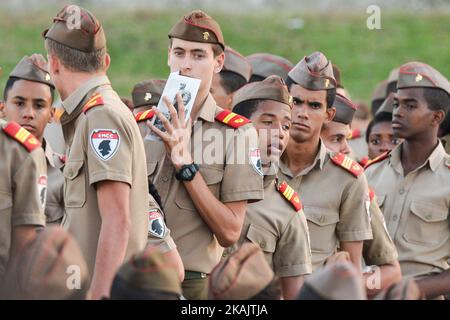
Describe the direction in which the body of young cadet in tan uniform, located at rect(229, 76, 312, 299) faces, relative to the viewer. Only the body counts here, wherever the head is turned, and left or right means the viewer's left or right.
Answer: facing the viewer and to the left of the viewer

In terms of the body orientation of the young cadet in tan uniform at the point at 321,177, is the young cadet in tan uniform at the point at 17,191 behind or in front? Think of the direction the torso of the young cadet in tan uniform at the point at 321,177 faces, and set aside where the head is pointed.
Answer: in front

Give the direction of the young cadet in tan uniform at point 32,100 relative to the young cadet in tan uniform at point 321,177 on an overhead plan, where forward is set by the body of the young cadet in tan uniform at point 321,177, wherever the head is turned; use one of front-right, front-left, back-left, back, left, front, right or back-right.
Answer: front-right

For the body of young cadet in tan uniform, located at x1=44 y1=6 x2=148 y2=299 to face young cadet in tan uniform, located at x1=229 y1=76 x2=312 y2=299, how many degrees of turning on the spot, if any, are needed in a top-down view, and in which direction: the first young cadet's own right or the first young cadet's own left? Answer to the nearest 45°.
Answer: approximately 135° to the first young cadet's own right
